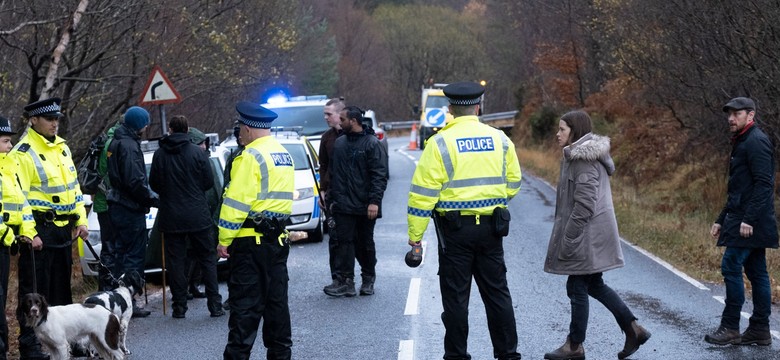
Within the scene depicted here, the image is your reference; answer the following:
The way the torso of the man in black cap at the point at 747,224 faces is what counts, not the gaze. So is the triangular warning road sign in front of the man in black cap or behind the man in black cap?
in front

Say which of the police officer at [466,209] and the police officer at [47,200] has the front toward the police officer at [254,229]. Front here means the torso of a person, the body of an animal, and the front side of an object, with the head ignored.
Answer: the police officer at [47,200]

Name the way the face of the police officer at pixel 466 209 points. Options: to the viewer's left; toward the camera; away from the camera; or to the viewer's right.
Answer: away from the camera

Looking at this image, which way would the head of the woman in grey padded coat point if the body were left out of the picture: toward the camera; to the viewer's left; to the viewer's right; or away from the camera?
to the viewer's left

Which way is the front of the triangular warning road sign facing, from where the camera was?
facing the viewer

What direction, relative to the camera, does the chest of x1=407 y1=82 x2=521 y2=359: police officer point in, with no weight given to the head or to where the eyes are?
away from the camera

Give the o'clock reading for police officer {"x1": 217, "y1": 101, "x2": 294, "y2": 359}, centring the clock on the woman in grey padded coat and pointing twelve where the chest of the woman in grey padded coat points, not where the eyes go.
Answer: The police officer is roughly at 11 o'clock from the woman in grey padded coat.

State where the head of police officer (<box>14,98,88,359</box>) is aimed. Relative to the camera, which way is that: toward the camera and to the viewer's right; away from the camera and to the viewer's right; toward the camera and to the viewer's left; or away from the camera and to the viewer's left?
toward the camera and to the viewer's right

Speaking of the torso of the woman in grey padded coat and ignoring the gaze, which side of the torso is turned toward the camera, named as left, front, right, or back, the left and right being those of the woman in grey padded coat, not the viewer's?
left

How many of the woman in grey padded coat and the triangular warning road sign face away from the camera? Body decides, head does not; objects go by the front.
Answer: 0

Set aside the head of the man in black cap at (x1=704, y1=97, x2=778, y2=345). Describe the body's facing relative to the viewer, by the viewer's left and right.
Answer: facing to the left of the viewer

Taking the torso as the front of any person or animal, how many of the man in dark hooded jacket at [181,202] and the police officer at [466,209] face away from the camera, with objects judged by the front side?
2

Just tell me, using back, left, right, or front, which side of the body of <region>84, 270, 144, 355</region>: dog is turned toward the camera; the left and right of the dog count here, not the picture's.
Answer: right

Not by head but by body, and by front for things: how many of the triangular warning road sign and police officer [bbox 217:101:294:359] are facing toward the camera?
1

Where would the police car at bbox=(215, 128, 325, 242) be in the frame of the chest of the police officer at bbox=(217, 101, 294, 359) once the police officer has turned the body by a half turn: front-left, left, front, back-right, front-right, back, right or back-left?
back-left

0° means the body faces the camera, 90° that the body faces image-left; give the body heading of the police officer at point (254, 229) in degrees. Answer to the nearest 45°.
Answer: approximately 135°

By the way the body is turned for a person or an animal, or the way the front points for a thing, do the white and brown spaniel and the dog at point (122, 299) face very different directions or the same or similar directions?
very different directions

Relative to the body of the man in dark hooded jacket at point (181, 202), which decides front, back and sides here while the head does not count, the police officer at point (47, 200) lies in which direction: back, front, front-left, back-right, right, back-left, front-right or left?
back-left

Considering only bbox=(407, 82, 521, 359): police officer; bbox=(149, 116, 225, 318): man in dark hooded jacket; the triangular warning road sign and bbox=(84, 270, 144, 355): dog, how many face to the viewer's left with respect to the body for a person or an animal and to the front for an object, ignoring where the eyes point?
0
